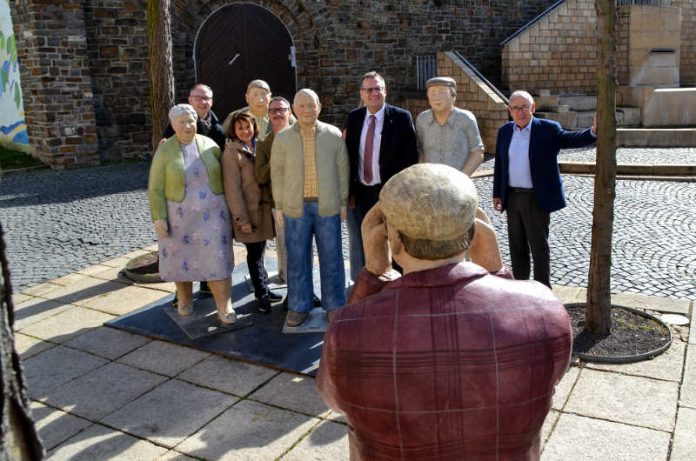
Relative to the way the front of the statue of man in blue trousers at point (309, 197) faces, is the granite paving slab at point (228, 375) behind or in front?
in front

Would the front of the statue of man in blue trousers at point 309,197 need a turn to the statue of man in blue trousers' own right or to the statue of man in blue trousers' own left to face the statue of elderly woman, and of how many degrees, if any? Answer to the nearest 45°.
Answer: approximately 90° to the statue of man in blue trousers' own right

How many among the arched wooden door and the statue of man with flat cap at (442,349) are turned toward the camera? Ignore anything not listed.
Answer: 1

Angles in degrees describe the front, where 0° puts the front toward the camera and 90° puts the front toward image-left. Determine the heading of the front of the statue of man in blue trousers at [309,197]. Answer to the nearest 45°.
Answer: approximately 0°

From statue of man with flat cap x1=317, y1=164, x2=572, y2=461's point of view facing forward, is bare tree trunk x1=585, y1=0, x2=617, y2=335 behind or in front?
in front

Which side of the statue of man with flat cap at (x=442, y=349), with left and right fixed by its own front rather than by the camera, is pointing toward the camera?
back

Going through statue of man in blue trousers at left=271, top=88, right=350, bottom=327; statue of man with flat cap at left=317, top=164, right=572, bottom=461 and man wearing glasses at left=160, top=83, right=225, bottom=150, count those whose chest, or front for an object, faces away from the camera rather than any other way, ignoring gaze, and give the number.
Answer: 1

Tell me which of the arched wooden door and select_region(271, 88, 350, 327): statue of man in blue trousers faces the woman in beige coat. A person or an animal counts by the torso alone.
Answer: the arched wooden door

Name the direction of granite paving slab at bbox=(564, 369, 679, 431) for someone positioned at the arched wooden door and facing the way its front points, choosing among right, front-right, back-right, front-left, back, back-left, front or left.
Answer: front

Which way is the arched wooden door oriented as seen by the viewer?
toward the camera

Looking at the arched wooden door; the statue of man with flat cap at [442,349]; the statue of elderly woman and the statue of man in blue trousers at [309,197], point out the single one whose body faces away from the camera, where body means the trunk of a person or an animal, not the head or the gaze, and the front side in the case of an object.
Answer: the statue of man with flat cap

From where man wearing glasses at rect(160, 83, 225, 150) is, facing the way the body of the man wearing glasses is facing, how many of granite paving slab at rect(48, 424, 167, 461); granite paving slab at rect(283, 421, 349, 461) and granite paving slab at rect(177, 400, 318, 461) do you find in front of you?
3

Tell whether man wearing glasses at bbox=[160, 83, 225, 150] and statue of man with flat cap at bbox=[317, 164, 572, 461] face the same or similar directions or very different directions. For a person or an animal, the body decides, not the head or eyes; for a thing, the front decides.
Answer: very different directions

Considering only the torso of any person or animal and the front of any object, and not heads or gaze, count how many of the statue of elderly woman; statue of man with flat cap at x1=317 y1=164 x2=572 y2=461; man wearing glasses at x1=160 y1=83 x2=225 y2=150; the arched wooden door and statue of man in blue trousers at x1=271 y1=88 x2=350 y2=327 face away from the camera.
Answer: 1

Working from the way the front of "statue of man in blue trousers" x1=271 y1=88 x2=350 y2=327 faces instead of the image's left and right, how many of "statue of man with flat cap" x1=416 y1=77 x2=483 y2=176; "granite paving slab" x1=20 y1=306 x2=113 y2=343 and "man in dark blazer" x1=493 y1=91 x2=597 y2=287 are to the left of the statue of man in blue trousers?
2

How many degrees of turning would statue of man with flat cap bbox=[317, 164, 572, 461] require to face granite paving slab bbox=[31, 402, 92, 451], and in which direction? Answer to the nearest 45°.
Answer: approximately 45° to its left

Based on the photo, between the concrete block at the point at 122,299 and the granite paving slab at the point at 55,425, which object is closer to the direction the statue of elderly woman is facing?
the granite paving slab

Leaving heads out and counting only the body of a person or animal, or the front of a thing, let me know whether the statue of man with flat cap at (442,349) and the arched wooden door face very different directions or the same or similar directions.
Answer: very different directions
